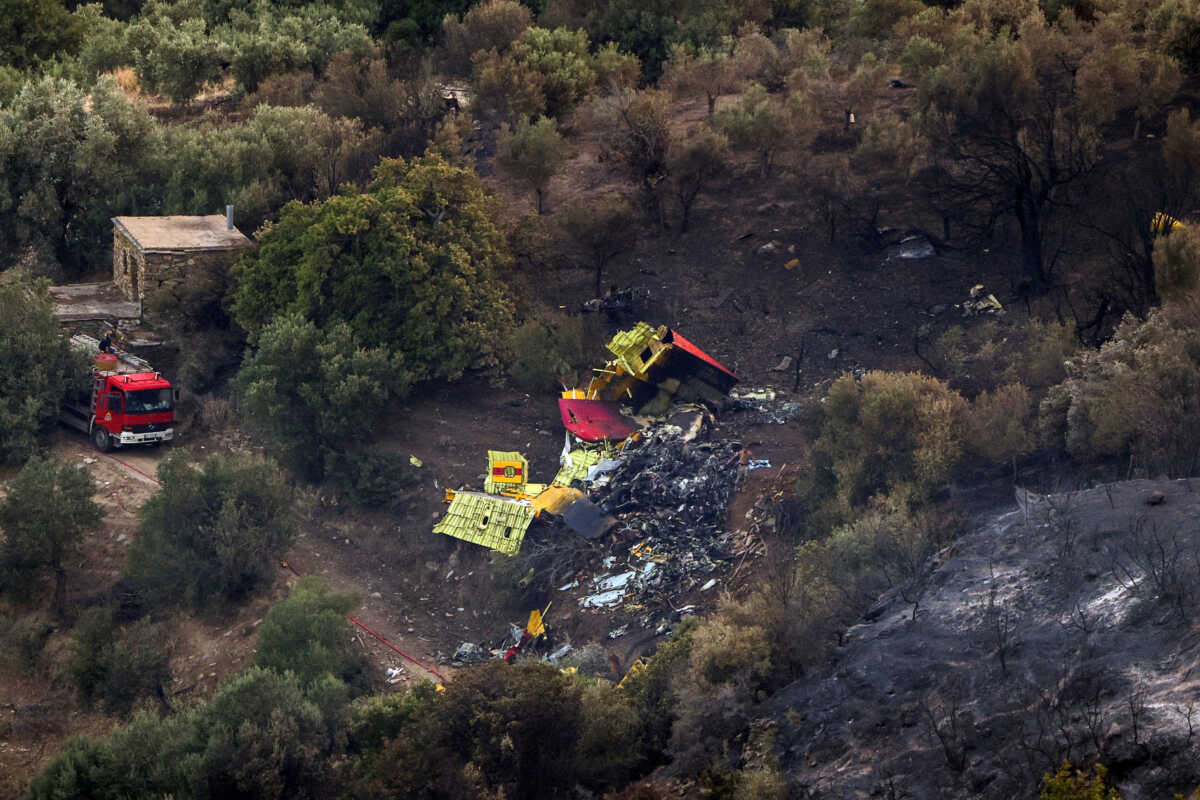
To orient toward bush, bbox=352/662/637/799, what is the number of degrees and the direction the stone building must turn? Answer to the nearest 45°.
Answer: approximately 45° to its left

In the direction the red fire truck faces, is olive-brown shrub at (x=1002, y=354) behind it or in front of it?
in front

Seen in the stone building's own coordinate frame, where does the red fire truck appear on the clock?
The red fire truck is roughly at 11 o'clock from the stone building.

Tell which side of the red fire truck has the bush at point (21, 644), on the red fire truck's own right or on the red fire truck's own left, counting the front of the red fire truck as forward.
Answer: on the red fire truck's own right

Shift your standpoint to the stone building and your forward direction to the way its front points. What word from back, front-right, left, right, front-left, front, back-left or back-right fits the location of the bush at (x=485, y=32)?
back

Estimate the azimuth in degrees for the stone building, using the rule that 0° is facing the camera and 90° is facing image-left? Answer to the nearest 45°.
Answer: approximately 45°

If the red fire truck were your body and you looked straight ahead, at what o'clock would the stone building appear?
The stone building is roughly at 8 o'clock from the red fire truck.

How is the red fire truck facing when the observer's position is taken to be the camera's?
facing the viewer and to the right of the viewer

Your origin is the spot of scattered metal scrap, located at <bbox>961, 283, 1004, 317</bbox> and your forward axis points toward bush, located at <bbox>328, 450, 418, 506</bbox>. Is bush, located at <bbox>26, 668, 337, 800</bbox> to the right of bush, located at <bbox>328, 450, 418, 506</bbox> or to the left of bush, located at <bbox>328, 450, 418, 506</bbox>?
left

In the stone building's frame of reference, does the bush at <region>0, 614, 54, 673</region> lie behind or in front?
in front

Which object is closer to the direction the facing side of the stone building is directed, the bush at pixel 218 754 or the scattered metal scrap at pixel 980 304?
the bush

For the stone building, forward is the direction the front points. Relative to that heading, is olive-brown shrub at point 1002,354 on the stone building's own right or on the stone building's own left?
on the stone building's own left

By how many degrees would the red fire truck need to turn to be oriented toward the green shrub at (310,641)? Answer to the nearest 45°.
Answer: approximately 45° to its right

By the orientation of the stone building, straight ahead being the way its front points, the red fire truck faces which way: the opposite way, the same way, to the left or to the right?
to the left

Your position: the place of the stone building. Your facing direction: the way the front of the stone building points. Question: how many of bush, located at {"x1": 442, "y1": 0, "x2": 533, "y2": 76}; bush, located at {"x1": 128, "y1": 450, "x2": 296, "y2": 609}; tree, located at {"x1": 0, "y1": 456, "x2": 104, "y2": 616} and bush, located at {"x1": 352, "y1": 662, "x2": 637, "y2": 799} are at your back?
1

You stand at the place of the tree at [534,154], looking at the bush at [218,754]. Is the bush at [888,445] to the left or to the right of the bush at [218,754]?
left
